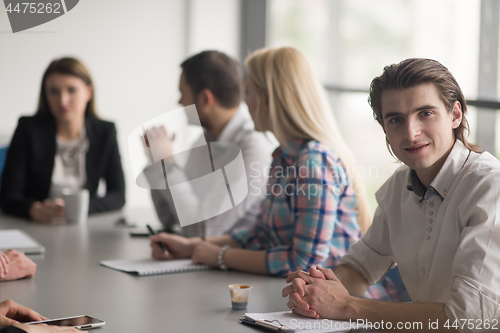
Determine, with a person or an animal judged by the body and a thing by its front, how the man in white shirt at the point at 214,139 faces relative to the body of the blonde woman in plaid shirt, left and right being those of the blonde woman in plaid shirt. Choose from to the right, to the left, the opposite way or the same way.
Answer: the same way

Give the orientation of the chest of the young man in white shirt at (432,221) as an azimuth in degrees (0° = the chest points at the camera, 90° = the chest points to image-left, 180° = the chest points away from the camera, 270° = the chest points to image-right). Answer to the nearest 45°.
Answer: approximately 45°

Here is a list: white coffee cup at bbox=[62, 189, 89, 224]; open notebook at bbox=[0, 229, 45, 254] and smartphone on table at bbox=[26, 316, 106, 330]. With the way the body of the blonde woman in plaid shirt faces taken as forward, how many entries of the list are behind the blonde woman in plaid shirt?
0

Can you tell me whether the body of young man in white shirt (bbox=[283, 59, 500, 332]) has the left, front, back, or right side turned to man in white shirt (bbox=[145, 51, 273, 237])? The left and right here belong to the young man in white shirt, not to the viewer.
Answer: right

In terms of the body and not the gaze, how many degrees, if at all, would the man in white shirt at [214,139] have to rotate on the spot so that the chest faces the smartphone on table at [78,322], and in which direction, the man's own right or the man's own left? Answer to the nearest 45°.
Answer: approximately 90° to the man's own left

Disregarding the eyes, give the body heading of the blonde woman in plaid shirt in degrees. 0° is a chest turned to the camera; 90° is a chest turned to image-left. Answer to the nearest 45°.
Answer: approximately 90°

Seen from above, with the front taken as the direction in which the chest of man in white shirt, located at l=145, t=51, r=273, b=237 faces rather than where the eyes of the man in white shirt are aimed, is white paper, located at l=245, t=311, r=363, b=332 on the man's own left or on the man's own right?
on the man's own left

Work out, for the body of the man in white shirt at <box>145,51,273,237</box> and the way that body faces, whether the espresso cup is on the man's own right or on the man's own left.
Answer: on the man's own left

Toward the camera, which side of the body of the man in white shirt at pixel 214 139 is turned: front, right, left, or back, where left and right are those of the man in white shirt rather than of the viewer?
left
